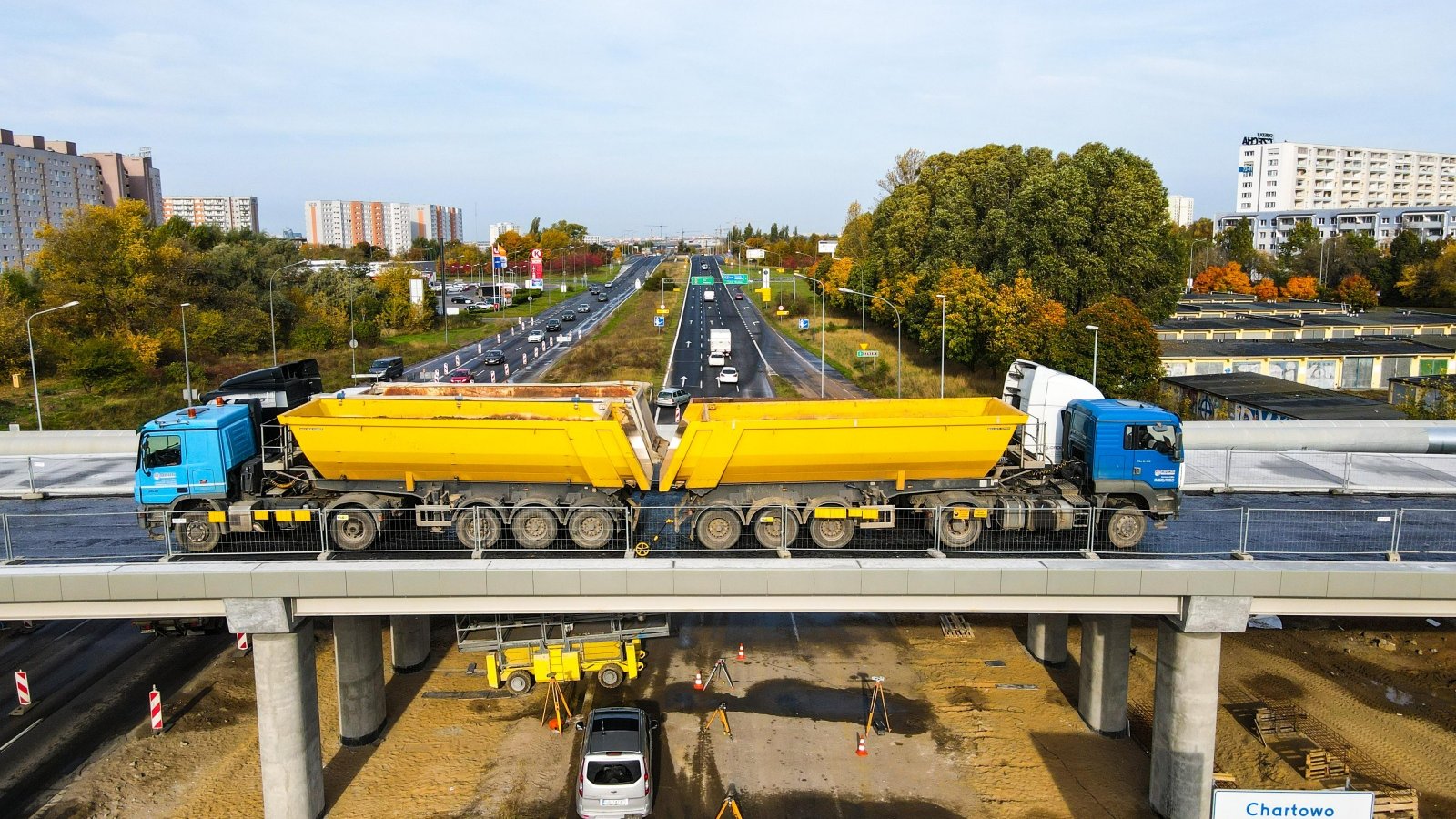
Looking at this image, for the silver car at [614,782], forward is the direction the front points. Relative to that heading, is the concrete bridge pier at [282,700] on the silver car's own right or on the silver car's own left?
on the silver car's own left

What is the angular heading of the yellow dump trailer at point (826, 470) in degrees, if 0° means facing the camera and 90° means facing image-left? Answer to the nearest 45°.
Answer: approximately 270°

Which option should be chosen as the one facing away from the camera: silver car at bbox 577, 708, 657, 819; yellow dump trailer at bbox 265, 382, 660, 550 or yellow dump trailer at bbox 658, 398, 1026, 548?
the silver car

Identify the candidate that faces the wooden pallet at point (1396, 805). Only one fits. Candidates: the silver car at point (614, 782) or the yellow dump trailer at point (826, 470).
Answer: the yellow dump trailer

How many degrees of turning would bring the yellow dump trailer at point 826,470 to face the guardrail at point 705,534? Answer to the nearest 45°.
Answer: approximately 180°

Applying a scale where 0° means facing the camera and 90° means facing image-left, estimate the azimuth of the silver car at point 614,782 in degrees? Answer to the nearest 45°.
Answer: approximately 180°

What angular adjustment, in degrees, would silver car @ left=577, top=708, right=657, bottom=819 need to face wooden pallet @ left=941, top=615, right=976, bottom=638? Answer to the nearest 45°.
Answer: approximately 45° to its right

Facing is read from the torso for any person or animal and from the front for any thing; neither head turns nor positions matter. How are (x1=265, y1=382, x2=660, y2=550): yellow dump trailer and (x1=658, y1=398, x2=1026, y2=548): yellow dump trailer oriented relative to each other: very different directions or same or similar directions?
very different directions

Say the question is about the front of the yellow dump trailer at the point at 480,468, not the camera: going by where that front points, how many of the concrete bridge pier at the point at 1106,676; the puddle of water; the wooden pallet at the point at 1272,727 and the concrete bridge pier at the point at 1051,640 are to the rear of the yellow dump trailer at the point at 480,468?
4

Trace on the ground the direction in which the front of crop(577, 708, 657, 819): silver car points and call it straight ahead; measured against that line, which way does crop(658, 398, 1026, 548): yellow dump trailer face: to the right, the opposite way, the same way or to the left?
to the right

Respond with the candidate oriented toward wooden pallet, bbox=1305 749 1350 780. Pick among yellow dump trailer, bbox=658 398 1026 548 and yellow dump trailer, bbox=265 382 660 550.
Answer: yellow dump trailer, bbox=658 398 1026 548

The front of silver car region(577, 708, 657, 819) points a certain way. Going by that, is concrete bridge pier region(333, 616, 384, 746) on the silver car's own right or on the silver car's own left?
on the silver car's own left

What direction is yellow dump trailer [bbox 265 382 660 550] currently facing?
to the viewer's left
